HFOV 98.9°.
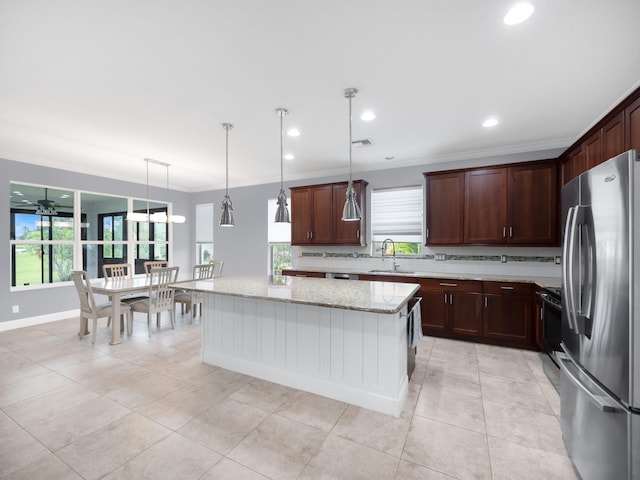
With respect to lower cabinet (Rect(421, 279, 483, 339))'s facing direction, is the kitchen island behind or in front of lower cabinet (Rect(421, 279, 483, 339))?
in front

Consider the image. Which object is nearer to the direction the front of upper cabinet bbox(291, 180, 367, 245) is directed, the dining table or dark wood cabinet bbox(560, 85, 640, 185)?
the dining table

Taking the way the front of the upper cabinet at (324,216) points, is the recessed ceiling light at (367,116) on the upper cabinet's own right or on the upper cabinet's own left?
on the upper cabinet's own left

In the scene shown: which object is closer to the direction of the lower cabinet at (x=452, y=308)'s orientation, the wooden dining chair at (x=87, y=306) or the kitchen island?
the kitchen island

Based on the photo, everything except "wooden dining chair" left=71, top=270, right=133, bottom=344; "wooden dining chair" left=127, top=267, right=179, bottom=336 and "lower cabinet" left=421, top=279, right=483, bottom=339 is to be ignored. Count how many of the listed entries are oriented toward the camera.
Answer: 1

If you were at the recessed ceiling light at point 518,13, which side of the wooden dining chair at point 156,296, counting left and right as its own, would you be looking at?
back

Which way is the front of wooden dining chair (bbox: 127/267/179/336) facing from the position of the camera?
facing away from the viewer and to the left of the viewer

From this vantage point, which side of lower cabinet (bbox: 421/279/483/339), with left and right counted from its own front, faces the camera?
front

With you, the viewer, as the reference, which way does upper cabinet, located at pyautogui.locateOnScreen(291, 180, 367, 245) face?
facing the viewer and to the left of the viewer

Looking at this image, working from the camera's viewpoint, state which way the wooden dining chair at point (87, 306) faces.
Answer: facing away from the viewer and to the right of the viewer

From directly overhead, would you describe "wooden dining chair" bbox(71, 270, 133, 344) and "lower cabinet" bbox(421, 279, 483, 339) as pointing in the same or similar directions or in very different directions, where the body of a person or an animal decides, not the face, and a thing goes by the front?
very different directions
